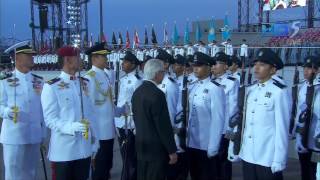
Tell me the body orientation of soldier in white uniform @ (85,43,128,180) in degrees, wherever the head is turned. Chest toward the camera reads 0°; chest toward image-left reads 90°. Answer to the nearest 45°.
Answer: approximately 315°

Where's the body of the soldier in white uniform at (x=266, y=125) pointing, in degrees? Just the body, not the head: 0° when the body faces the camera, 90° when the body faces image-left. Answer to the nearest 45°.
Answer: approximately 45°

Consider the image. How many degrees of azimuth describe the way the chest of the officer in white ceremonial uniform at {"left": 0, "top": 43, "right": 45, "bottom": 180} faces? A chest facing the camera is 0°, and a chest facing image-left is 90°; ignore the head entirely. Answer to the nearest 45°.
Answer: approximately 315°

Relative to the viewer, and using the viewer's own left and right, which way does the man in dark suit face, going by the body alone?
facing away from the viewer and to the right of the viewer

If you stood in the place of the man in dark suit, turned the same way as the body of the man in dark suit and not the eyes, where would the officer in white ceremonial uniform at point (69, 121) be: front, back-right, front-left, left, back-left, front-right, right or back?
back-left

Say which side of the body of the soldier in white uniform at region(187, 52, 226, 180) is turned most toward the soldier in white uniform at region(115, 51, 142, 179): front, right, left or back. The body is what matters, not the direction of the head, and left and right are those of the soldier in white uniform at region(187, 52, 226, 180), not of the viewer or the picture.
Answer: right

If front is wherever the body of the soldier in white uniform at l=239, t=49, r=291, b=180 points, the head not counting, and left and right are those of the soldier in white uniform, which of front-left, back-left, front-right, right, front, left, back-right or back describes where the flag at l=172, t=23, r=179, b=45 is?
back-right

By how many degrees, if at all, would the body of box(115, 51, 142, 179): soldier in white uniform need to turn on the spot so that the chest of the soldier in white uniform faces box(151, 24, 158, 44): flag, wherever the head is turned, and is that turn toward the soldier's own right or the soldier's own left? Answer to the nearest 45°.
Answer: approximately 135° to the soldier's own right

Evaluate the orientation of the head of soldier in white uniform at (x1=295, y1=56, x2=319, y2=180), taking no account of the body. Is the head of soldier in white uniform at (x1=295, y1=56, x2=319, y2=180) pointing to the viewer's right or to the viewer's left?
to the viewer's left

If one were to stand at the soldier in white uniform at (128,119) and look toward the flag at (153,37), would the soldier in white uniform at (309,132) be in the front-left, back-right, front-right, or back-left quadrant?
back-right

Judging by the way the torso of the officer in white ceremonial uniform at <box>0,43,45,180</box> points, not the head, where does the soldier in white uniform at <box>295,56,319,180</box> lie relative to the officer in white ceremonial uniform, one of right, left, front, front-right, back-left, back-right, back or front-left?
front-left

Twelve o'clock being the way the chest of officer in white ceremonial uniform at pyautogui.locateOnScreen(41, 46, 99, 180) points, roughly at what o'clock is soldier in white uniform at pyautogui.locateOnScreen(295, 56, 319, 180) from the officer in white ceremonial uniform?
The soldier in white uniform is roughly at 10 o'clock from the officer in white ceremonial uniform.

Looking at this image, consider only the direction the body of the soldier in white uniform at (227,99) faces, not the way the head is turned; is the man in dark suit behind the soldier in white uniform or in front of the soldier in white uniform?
in front

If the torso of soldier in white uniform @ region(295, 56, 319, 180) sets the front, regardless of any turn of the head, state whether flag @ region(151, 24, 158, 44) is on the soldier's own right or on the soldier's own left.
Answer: on the soldier's own right
